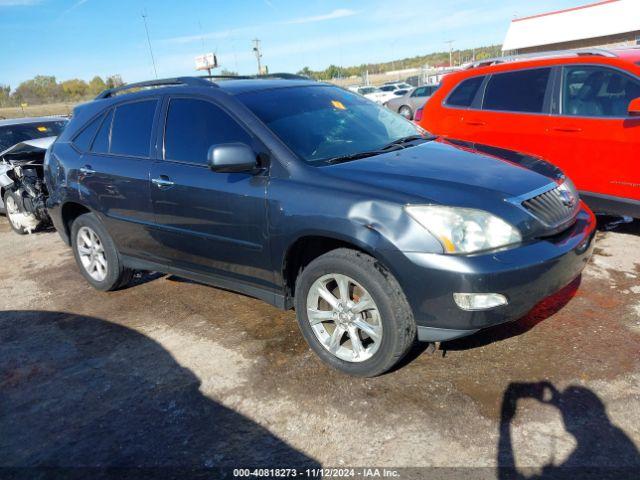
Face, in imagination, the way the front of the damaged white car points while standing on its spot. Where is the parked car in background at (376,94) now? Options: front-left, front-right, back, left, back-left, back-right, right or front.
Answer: left

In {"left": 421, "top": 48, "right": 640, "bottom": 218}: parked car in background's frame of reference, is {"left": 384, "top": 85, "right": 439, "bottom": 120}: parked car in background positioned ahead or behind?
behind

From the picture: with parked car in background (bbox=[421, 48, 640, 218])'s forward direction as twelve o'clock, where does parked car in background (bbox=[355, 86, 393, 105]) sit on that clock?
parked car in background (bbox=[355, 86, 393, 105]) is roughly at 7 o'clock from parked car in background (bbox=[421, 48, 640, 218]).

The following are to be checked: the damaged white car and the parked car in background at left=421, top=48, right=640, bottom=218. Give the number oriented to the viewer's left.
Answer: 0

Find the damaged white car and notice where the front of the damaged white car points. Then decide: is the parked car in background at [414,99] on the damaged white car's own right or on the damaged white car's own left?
on the damaged white car's own left

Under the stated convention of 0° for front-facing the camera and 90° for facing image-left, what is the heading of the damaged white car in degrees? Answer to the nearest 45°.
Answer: approximately 315°

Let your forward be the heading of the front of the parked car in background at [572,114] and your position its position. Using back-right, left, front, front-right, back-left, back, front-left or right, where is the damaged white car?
back-right

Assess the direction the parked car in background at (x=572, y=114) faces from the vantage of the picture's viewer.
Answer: facing the viewer and to the right of the viewer
